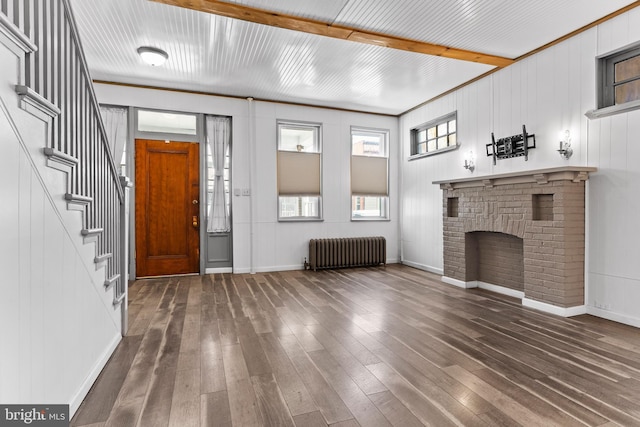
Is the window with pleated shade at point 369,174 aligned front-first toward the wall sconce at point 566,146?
yes

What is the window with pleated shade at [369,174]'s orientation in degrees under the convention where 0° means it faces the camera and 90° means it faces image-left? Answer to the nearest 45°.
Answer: approximately 315°

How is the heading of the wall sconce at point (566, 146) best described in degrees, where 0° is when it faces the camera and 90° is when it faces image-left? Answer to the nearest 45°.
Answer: approximately 45°

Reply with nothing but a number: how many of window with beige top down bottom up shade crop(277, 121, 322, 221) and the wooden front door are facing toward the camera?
2

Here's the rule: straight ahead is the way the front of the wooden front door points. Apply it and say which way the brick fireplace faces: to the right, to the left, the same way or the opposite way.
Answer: to the right

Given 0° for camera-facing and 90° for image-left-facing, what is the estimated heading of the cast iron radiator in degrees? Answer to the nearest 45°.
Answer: approximately 315°

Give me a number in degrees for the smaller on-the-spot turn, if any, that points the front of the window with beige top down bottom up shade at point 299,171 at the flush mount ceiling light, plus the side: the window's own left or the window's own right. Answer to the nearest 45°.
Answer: approximately 45° to the window's own right

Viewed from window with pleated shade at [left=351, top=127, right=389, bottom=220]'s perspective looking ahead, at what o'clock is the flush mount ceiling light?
The flush mount ceiling light is roughly at 3 o'clock from the window with pleated shade.

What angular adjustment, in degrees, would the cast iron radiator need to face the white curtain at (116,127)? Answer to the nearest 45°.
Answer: approximately 135° to its right

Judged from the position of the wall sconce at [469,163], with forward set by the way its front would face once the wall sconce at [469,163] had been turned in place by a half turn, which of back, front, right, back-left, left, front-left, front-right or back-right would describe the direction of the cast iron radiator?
back-left

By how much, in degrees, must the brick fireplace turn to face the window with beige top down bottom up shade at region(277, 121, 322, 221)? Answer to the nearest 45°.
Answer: approximately 45° to its right

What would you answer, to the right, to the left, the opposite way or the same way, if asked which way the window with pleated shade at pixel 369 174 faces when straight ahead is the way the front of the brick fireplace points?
to the left
